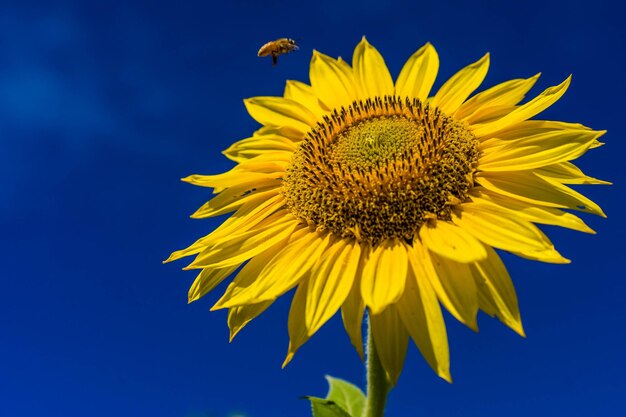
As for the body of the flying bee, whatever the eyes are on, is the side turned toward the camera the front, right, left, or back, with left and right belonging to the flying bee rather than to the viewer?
right

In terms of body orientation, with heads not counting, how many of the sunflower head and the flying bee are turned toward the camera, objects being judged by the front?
1

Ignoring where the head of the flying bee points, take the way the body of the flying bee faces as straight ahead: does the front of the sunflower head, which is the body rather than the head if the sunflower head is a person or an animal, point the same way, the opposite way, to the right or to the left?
to the right

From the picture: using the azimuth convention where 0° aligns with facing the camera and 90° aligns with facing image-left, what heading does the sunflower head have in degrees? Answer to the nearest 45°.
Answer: approximately 0°
